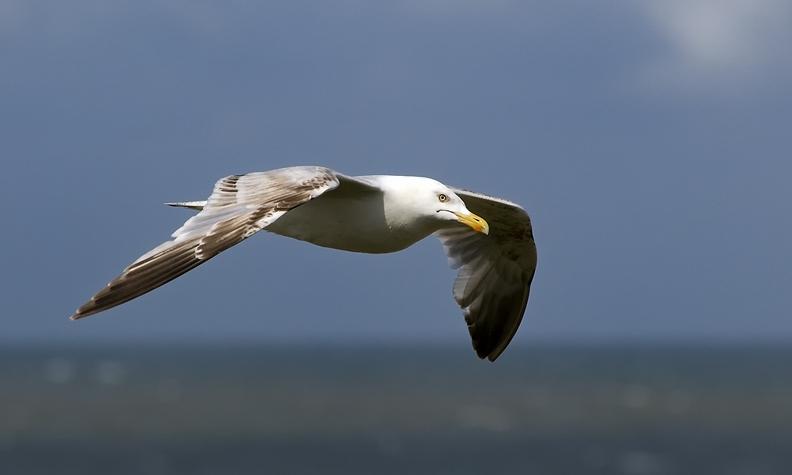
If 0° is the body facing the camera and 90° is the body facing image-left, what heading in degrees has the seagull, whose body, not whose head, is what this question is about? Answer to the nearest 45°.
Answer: approximately 315°
